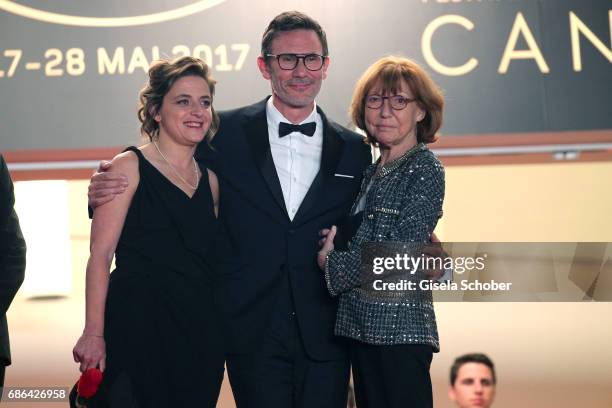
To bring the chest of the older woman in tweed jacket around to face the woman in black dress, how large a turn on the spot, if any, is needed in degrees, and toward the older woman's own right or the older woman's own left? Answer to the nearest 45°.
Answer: approximately 45° to the older woman's own right

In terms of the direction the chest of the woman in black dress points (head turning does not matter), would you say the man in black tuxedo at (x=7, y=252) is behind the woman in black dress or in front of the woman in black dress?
behind

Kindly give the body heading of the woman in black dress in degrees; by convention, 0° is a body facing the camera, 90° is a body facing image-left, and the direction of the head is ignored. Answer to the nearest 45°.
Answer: approximately 315°

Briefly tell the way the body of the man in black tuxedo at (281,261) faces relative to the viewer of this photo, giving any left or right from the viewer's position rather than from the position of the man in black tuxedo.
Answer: facing the viewer

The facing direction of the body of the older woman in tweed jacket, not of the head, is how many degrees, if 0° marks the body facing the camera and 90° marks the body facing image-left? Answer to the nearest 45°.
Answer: approximately 45°

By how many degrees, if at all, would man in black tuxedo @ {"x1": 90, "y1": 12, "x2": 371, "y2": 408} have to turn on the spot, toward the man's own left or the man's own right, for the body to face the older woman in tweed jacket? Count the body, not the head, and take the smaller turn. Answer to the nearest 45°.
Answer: approximately 45° to the man's own left

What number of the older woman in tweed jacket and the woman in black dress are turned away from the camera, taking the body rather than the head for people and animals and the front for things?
0

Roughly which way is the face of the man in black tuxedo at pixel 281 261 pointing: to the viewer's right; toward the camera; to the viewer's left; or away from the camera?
toward the camera

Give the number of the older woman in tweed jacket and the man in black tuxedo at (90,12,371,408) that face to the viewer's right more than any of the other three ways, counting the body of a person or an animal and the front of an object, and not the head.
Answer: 0

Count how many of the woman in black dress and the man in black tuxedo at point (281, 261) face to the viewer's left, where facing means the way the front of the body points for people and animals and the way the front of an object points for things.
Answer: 0

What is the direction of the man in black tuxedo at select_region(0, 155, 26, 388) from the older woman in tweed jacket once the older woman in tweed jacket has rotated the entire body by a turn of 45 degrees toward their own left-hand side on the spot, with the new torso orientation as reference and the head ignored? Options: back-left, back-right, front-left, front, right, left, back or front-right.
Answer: right

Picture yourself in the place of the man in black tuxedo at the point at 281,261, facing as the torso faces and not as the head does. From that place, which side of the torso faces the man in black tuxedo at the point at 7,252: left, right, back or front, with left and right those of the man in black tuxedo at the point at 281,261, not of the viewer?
right
